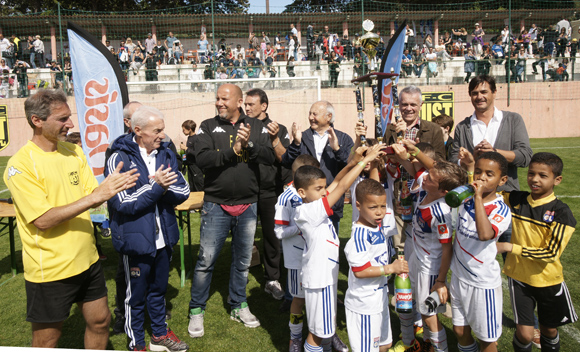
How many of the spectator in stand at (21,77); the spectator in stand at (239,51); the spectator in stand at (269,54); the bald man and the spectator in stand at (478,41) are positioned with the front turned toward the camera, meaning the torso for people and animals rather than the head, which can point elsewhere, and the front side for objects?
5

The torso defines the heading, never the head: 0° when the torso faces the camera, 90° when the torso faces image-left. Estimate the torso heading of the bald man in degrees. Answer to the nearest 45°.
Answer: approximately 0°

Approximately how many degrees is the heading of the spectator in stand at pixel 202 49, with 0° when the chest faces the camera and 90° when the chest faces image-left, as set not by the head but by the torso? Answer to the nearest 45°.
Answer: approximately 0°

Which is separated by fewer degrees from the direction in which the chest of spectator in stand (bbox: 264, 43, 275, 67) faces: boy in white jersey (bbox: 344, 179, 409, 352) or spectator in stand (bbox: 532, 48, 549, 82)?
the boy in white jersey

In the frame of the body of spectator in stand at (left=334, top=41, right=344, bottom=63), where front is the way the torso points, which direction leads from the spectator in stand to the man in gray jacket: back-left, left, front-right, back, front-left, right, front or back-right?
front

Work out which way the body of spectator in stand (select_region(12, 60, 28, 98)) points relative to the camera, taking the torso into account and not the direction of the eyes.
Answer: toward the camera

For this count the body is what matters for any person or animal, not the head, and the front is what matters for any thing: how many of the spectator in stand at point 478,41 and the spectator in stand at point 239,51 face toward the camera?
2

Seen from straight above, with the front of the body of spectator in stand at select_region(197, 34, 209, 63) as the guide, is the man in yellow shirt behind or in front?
in front

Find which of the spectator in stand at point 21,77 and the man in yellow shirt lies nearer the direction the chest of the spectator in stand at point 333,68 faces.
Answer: the man in yellow shirt

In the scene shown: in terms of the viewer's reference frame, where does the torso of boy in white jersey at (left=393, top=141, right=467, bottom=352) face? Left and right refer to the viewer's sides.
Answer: facing the viewer and to the left of the viewer

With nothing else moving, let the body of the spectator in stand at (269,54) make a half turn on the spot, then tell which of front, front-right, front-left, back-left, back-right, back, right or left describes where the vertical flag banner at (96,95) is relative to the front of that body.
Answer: back
